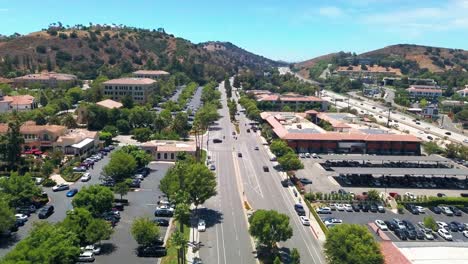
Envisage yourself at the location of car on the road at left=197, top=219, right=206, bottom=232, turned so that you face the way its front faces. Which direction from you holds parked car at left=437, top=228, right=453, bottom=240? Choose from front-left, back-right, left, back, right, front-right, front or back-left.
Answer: left

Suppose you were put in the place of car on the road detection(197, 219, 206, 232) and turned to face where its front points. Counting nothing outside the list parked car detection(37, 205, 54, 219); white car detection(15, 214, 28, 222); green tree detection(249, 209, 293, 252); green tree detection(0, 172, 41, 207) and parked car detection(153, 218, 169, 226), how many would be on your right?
4

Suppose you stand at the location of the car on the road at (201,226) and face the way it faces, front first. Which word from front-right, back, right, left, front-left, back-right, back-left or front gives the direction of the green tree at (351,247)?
front-left

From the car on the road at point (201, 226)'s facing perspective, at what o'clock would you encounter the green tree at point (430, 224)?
The green tree is roughly at 9 o'clock from the car on the road.

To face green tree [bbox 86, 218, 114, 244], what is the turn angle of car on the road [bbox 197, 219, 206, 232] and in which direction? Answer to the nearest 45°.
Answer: approximately 45° to its right

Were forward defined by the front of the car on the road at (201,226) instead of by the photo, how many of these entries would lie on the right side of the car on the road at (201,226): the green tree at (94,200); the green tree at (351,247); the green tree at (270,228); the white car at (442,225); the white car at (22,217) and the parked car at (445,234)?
2

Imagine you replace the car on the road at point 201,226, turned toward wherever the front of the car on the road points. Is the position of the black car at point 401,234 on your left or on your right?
on your left

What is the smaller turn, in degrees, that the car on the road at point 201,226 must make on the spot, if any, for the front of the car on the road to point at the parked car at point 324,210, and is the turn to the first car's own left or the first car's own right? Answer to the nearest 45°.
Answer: approximately 90° to the first car's own left

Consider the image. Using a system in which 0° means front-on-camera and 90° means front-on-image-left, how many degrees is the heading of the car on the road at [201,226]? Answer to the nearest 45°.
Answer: approximately 0°

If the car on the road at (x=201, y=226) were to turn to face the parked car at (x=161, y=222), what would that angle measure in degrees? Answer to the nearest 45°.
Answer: approximately 90° to its right

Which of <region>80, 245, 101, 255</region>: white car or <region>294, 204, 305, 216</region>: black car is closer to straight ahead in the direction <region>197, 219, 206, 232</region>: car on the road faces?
the white car

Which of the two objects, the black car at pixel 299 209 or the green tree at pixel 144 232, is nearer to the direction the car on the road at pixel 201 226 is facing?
the green tree

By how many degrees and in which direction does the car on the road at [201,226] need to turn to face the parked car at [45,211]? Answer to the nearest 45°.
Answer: approximately 90° to its right

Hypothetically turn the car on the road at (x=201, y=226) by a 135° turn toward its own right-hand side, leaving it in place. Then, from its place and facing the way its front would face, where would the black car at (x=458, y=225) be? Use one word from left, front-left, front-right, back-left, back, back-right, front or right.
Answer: back-right

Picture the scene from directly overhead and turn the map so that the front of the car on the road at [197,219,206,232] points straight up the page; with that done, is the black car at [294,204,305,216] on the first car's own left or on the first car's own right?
on the first car's own left

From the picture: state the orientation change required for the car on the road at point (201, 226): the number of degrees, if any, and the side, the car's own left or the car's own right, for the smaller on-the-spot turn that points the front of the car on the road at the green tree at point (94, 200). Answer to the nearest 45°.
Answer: approximately 90° to the car's own right

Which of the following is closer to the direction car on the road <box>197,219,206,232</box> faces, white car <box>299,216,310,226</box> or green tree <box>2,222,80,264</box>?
the green tree

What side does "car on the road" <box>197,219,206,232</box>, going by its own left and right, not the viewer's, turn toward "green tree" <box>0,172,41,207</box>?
right
